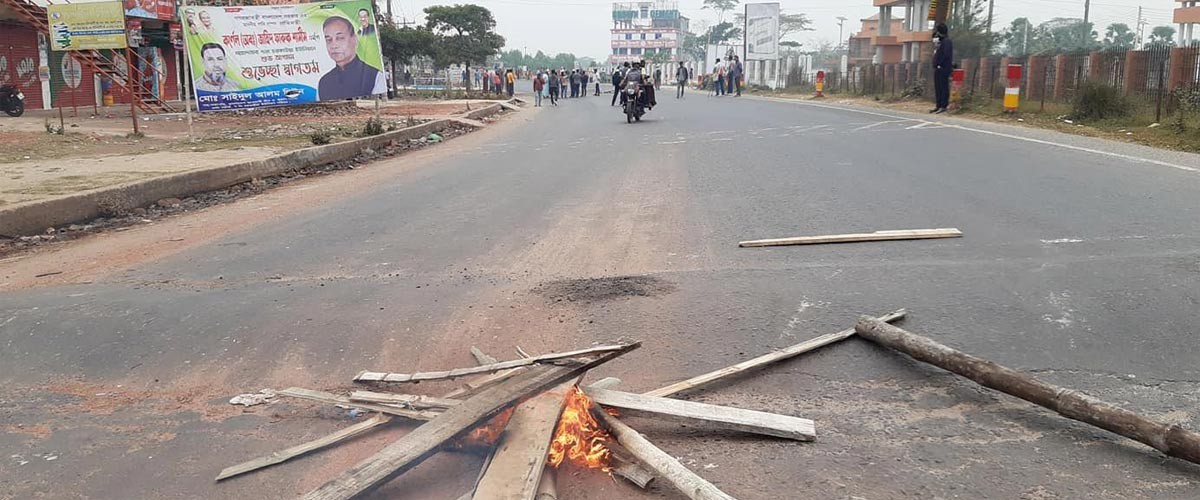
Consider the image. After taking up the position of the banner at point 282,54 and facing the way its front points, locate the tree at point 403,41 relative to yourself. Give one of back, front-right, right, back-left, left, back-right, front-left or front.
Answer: back

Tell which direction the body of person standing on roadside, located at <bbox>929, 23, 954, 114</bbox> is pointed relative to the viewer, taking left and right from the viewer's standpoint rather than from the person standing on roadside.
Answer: facing to the left of the viewer

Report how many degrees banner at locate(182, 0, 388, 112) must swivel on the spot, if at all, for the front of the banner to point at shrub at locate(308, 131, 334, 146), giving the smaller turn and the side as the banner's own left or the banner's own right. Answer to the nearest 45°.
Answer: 0° — it already faces it

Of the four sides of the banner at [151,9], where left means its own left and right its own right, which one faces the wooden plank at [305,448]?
front

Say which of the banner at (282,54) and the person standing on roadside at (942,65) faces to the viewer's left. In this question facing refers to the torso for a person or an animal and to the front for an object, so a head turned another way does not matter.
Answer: the person standing on roadside

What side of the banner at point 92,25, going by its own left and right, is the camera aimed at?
front

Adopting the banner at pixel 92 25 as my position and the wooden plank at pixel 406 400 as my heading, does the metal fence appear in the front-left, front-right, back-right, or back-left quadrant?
front-left

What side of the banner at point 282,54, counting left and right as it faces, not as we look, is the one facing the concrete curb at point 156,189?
front

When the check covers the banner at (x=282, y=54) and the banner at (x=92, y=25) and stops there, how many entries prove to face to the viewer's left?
0

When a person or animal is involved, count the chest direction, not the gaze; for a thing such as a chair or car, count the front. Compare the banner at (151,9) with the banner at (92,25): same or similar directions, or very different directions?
same or similar directions

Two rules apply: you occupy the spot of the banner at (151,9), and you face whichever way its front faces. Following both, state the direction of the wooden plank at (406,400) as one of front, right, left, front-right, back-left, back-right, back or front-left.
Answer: front

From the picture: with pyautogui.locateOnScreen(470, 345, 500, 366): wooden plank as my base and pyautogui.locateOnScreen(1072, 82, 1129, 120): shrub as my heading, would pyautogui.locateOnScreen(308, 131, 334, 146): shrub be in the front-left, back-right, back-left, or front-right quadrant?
front-left
